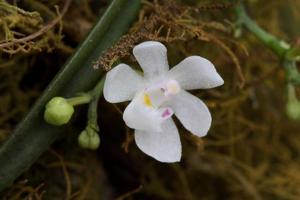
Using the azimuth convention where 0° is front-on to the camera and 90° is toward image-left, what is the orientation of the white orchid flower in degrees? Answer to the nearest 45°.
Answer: approximately 0°
